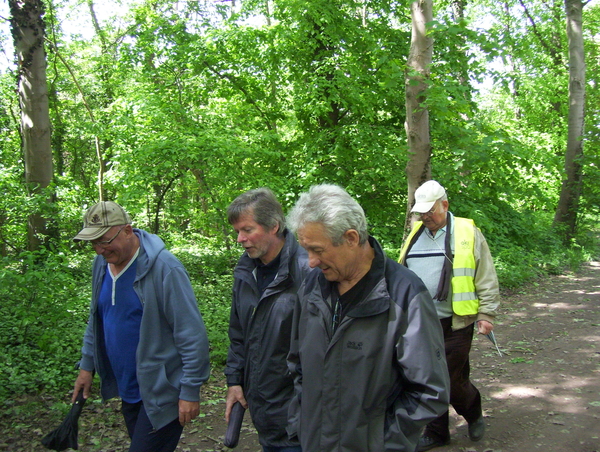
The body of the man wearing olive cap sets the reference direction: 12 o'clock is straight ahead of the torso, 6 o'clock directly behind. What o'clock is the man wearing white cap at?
The man wearing white cap is roughly at 7 o'clock from the man wearing olive cap.

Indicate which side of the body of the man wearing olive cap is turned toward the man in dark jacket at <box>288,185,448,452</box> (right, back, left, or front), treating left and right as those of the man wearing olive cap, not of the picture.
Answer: left

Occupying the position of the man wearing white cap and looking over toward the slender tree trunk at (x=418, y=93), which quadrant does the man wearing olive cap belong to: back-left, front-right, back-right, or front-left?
back-left

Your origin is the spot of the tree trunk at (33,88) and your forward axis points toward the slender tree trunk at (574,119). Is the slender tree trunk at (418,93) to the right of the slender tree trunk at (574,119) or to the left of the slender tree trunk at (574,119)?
right

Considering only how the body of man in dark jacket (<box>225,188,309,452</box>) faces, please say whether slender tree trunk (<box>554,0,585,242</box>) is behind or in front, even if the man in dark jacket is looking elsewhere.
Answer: behind

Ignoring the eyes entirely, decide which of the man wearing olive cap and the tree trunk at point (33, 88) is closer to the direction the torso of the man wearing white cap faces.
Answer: the man wearing olive cap

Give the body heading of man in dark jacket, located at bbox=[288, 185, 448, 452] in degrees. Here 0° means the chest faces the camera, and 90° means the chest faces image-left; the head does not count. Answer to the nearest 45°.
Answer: approximately 45°

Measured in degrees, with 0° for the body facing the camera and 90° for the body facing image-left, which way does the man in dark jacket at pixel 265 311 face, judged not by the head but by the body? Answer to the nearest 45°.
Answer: approximately 45°
